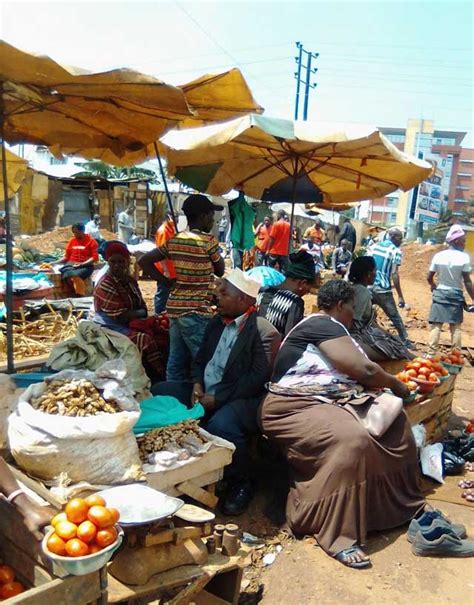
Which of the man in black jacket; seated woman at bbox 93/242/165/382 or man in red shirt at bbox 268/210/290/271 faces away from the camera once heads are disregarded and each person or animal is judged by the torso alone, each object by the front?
the man in red shirt

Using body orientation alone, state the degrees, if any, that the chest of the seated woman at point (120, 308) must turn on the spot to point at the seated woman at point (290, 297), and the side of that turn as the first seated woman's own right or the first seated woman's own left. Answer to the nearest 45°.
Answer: approximately 45° to the first seated woman's own left

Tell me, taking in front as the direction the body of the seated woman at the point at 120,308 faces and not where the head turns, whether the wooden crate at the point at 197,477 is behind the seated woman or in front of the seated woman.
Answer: in front

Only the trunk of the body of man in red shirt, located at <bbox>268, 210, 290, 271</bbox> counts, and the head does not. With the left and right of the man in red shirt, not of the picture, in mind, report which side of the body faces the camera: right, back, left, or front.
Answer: back

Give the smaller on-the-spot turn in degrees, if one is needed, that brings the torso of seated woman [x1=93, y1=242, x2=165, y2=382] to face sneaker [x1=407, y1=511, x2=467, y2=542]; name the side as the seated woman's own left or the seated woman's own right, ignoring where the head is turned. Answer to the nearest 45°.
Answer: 0° — they already face it

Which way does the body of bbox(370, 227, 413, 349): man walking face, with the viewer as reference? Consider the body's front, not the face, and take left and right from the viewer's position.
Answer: facing away from the viewer and to the right of the viewer

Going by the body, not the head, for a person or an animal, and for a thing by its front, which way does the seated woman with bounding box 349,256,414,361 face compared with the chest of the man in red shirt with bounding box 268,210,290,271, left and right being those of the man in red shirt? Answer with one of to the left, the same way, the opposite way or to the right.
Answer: to the right

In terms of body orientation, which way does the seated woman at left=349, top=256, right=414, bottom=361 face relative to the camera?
to the viewer's right

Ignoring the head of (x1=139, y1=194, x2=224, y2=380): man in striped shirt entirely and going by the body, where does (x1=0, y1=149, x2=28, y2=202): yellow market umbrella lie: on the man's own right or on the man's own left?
on the man's own left
